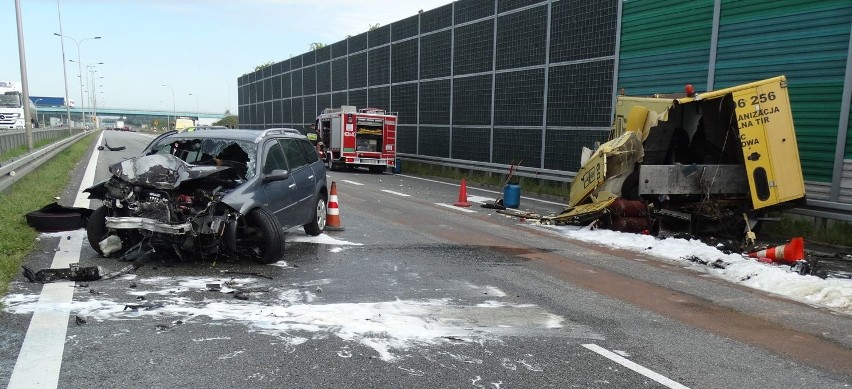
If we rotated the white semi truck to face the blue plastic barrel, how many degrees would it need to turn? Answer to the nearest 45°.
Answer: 0° — it already faces it

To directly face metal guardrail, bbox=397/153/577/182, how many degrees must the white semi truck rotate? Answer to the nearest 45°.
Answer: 0° — it already faces it

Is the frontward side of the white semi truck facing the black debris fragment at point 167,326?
yes

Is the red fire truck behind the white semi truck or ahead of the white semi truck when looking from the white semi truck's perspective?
ahead

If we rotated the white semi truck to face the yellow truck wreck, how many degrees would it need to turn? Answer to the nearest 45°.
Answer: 0° — it already faces it

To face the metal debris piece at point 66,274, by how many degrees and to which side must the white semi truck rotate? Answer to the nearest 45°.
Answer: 0° — it already faces it

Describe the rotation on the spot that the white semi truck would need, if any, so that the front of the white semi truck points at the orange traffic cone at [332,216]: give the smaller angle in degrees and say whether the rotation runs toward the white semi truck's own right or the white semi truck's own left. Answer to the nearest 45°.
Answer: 0° — it already faces it

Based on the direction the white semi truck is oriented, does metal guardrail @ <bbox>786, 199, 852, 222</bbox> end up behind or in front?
in front

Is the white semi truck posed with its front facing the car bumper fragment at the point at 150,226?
yes
